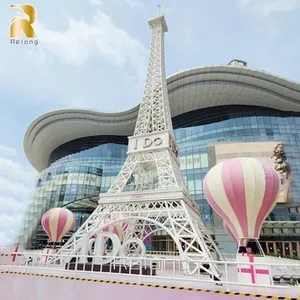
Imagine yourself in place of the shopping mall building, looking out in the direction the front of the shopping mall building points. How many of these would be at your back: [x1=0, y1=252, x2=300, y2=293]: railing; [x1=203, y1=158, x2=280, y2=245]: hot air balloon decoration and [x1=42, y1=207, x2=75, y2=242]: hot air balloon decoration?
0

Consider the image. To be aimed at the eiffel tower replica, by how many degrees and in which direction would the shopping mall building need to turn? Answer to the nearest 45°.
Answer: approximately 45° to its right

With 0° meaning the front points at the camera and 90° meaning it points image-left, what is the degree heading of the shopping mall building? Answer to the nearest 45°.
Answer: approximately 0°

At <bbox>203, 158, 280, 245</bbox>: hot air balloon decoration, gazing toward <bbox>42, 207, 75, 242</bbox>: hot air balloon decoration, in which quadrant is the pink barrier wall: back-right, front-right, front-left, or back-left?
front-left

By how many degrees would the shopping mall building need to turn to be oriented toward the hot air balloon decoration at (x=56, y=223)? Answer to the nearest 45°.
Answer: approximately 45° to its right

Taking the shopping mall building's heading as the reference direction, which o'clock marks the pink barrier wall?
The pink barrier wall is roughly at 1 o'clock from the shopping mall building.

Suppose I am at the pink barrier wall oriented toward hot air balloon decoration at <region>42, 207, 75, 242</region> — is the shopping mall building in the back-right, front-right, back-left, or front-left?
front-right

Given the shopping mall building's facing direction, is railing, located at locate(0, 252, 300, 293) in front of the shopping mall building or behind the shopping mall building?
in front

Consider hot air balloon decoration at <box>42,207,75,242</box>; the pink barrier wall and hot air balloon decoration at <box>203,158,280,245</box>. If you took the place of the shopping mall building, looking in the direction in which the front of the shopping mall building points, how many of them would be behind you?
0

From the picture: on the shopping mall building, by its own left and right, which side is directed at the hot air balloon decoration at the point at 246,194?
front

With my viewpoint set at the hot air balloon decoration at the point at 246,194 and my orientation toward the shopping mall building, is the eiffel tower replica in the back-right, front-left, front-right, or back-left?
front-left
